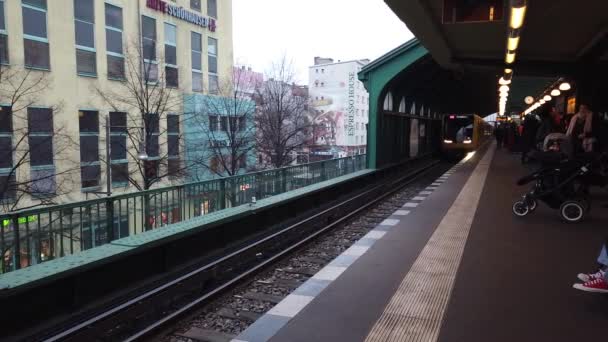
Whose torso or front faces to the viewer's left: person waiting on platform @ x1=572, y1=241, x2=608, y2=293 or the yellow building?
the person waiting on platform

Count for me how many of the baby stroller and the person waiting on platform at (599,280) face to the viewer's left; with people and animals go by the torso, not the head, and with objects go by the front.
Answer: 2

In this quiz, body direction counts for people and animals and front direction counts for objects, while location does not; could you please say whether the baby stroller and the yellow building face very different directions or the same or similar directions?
very different directions

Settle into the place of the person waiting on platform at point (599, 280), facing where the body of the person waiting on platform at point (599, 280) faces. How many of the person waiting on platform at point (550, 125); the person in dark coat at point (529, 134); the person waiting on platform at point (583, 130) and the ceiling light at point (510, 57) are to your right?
4

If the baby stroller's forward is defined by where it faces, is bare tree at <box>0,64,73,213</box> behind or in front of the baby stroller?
in front

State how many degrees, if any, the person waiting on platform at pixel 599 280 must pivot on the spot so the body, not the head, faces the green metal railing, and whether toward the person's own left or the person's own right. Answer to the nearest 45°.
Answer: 0° — they already face it

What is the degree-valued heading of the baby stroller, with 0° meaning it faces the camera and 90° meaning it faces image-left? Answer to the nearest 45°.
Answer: approximately 90°

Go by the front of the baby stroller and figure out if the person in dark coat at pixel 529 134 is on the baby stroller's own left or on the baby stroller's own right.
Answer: on the baby stroller's own right

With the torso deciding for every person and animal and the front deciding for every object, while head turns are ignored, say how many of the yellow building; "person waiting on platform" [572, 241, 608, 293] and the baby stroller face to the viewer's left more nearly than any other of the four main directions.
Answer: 2

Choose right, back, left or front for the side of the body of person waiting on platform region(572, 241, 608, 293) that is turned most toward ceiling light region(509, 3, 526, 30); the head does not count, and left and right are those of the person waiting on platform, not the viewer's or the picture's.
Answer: right

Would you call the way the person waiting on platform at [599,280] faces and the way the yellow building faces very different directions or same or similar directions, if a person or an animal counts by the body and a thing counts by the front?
very different directions

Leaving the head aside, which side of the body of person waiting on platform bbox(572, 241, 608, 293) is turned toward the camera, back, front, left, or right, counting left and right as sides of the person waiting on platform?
left

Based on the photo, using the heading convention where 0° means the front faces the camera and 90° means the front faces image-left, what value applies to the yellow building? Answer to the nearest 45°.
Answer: approximately 315°

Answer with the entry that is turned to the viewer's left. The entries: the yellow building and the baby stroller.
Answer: the baby stroller

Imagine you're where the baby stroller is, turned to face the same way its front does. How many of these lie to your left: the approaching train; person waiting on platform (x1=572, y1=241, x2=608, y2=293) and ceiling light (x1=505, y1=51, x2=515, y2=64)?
1
